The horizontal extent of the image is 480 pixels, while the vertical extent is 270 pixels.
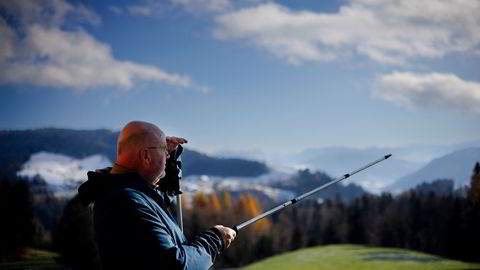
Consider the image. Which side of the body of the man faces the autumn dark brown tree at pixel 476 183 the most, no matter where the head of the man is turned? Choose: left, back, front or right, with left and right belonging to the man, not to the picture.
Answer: front

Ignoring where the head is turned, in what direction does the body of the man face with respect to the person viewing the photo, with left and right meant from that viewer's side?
facing away from the viewer and to the right of the viewer

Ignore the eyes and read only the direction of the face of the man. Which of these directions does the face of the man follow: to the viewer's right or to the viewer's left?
to the viewer's right
